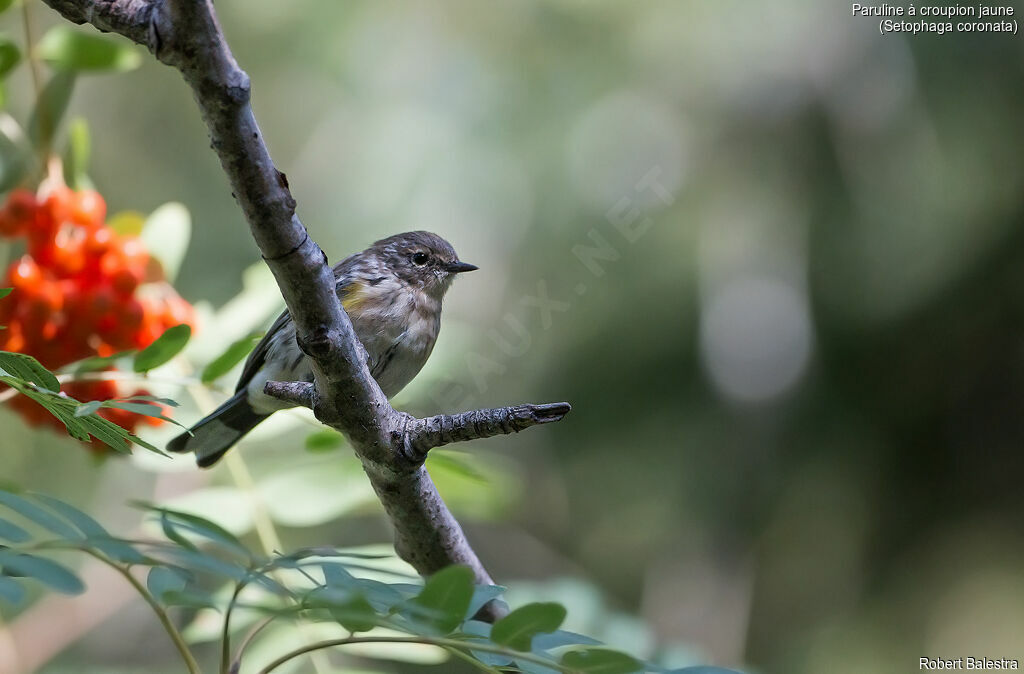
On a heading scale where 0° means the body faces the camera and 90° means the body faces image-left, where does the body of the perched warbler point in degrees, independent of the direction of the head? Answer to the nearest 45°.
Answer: approximately 270°

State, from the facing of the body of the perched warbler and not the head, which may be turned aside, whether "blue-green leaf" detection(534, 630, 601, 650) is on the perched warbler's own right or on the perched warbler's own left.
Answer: on the perched warbler's own right

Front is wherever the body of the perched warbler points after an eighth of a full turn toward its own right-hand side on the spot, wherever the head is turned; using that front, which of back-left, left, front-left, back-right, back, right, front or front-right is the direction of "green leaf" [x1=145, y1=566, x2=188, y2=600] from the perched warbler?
front-right

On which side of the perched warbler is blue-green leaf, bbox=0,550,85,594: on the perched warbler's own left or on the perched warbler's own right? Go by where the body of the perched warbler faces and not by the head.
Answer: on the perched warbler's own right

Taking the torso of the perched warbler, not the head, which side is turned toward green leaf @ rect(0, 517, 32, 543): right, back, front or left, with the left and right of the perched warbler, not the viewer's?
right
